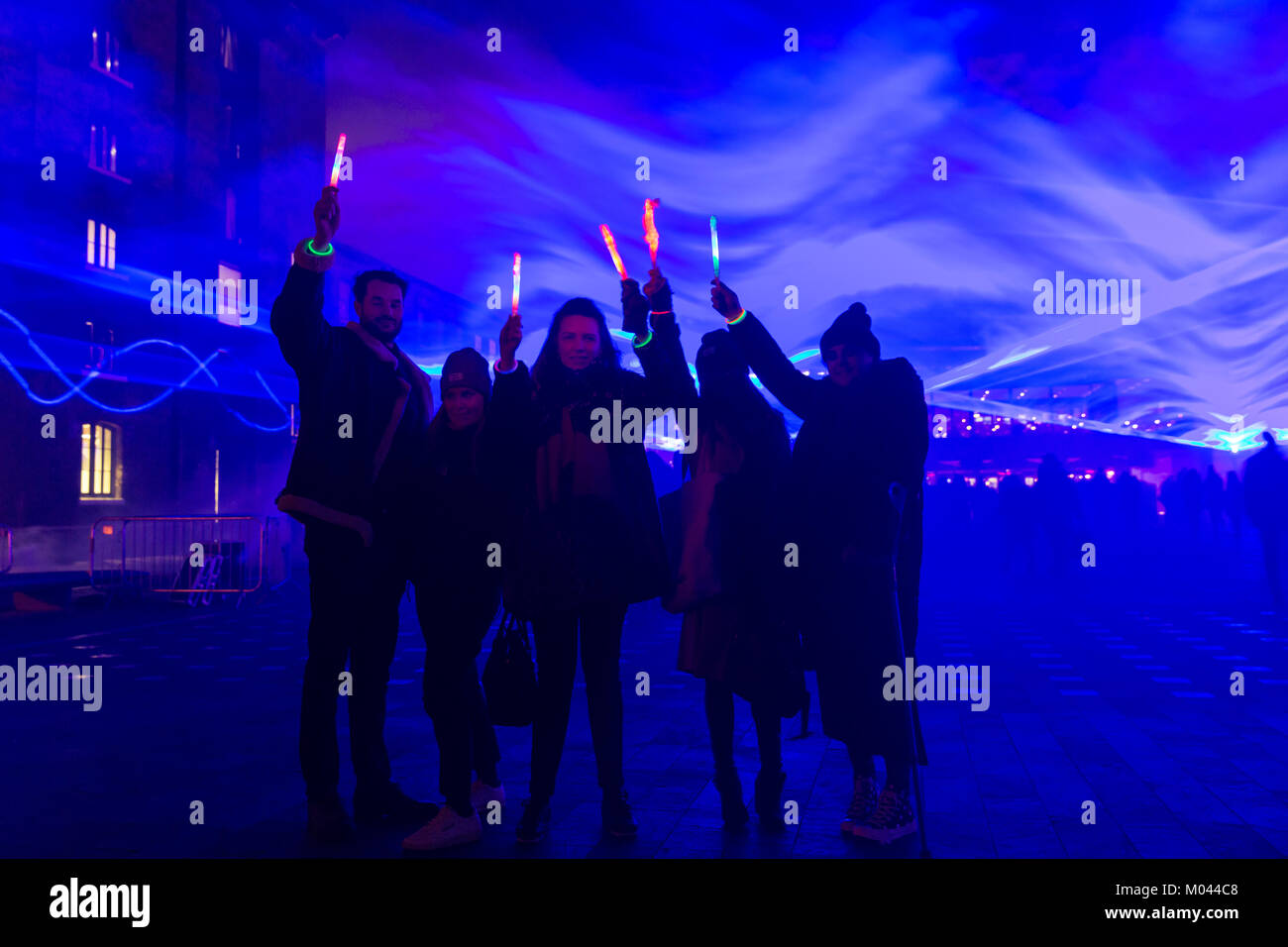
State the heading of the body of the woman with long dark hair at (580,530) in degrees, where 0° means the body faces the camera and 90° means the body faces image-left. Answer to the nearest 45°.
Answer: approximately 0°

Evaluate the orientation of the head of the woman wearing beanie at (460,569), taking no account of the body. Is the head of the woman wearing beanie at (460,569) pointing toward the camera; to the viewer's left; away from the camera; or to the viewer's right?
toward the camera

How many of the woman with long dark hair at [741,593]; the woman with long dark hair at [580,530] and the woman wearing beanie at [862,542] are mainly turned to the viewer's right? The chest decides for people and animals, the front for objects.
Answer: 0

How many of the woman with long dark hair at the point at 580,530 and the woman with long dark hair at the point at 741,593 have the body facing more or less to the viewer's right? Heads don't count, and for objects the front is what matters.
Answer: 0

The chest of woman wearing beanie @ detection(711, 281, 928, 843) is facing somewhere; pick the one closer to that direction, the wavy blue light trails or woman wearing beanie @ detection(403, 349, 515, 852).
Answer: the woman wearing beanie

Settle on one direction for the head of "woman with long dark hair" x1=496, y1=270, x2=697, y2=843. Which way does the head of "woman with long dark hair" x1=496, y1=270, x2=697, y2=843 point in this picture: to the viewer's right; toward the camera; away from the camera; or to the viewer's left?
toward the camera

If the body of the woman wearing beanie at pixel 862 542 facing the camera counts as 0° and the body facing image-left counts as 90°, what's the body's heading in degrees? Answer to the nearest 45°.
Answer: approximately 45°
